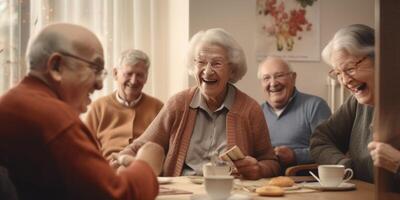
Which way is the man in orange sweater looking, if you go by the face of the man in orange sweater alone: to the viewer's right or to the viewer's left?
to the viewer's right

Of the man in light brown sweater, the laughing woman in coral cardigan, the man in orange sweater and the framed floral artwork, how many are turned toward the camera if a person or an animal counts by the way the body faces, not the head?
3

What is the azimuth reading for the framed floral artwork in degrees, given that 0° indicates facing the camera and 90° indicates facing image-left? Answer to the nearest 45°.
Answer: approximately 0°

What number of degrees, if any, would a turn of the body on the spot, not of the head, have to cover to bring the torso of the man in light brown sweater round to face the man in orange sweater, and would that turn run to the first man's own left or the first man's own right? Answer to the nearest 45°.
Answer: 0° — they already face them

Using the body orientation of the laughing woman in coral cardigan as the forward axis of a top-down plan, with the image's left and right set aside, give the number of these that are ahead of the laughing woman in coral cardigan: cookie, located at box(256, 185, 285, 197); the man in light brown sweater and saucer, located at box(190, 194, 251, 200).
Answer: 2

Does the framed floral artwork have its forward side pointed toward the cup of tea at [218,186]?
yes

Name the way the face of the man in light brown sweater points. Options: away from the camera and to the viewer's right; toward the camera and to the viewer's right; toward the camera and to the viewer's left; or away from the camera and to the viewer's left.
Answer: toward the camera and to the viewer's right
